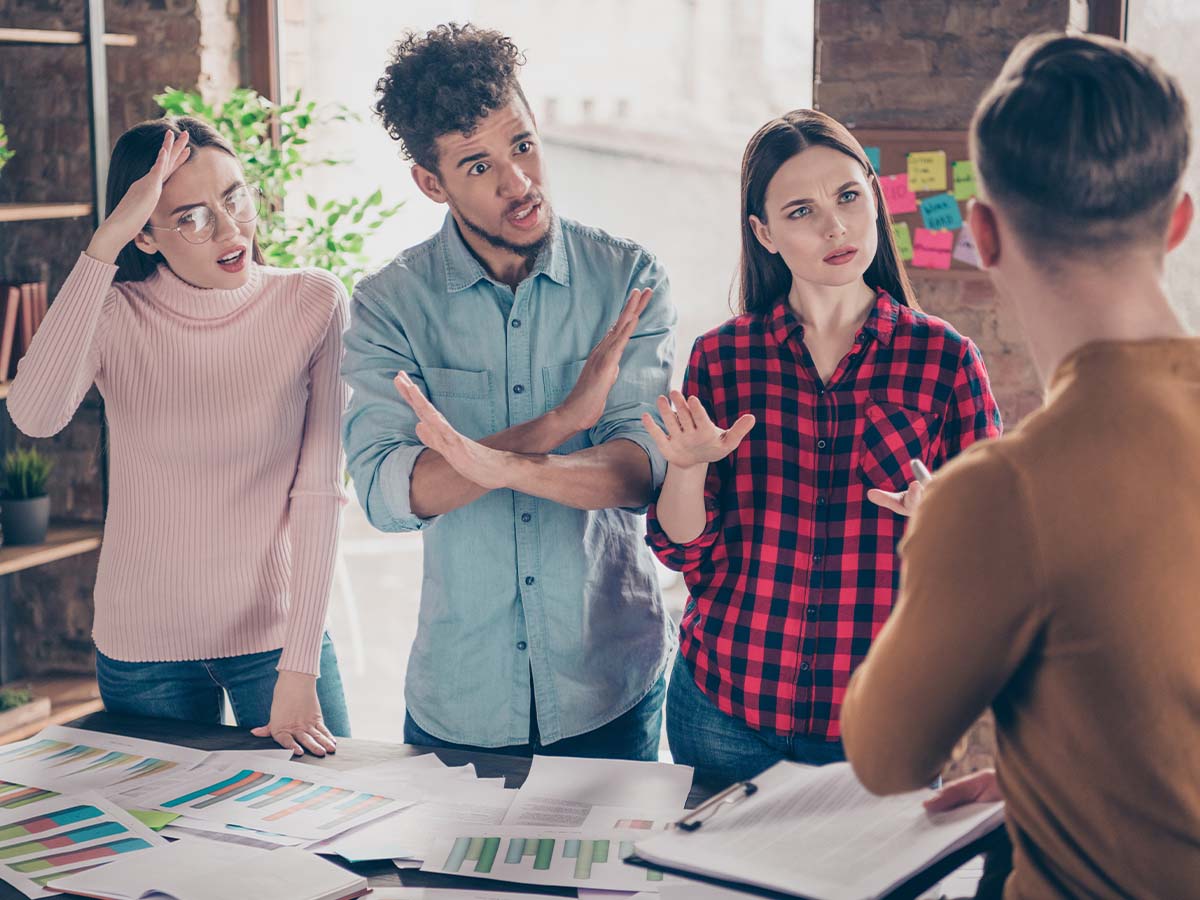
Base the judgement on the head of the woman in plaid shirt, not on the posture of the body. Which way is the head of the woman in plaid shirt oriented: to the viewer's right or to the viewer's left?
to the viewer's right

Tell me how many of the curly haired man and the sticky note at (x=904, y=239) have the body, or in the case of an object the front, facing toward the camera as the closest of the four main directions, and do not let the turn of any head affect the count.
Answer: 2

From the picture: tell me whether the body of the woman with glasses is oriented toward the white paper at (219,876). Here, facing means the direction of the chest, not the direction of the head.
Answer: yes

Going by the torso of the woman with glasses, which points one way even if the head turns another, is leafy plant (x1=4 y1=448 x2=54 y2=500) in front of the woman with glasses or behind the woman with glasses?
behind

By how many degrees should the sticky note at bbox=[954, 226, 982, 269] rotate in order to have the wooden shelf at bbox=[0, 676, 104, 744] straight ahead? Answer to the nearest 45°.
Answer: approximately 90° to its right

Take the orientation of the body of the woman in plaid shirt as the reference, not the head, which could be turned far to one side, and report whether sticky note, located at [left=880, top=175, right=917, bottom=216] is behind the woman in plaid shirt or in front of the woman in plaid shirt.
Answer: behind

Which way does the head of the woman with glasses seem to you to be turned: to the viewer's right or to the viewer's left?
to the viewer's right

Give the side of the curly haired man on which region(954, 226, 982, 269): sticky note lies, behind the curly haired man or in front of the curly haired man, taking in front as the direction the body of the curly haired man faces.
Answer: behind

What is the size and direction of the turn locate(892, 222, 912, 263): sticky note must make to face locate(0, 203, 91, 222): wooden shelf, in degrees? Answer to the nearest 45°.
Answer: approximately 90° to its right

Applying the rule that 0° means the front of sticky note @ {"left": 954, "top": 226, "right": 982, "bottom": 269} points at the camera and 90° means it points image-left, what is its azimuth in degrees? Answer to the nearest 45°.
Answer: approximately 0°

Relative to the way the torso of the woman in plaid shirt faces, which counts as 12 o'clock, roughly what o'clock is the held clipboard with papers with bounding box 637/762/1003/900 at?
The held clipboard with papers is roughly at 12 o'clock from the woman in plaid shirt.
